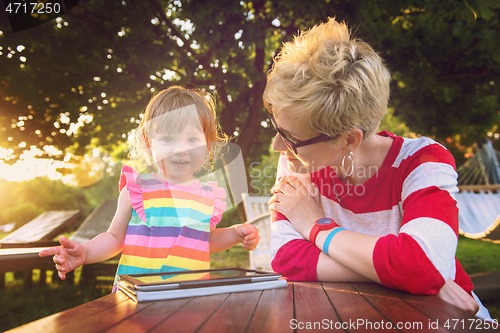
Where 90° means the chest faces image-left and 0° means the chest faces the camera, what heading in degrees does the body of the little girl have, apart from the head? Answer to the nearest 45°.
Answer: approximately 0°

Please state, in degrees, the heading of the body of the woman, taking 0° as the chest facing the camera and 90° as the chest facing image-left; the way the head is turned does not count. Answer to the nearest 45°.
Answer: approximately 45°

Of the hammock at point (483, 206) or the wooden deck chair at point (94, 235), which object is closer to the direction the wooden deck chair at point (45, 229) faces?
the wooden deck chair

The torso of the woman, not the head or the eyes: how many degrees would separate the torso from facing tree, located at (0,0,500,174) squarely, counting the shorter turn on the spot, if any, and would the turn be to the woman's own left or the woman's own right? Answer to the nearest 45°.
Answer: approximately 90° to the woman's own right

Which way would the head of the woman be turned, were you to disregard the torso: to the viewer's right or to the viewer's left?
to the viewer's left

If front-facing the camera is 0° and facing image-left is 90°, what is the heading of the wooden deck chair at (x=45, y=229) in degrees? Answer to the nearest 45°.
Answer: approximately 45°

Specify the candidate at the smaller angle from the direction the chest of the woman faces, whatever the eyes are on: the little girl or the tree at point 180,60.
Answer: the little girl

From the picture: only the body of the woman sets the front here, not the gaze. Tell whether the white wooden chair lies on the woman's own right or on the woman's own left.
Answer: on the woman's own right

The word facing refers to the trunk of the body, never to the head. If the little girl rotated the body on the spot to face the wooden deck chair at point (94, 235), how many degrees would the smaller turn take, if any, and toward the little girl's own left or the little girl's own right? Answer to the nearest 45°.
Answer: approximately 180°

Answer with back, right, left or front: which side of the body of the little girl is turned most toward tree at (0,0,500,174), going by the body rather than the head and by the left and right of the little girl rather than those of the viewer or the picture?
back

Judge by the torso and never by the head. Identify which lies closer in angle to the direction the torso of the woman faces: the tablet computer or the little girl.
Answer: the tablet computer

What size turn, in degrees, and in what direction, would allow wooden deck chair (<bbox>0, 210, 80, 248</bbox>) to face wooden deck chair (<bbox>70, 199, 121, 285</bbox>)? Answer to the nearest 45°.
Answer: approximately 90° to its left
